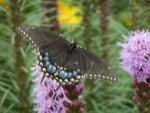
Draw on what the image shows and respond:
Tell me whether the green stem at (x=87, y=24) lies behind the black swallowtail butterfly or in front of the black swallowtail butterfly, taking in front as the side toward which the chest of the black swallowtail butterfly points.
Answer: in front

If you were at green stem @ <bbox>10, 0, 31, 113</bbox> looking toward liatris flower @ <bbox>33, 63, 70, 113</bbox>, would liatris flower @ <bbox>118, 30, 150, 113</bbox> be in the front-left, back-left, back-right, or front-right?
front-left

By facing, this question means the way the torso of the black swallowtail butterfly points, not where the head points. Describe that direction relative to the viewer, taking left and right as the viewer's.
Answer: facing away from the viewer and to the right of the viewer

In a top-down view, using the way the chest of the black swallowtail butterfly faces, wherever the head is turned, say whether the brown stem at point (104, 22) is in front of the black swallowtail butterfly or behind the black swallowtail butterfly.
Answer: in front

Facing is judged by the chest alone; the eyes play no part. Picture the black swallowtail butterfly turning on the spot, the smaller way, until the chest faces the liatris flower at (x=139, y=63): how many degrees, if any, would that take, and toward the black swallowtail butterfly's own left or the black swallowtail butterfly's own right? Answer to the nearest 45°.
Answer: approximately 45° to the black swallowtail butterfly's own right

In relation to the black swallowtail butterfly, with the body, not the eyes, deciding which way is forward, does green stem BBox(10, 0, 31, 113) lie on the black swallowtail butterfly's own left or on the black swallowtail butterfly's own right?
on the black swallowtail butterfly's own left

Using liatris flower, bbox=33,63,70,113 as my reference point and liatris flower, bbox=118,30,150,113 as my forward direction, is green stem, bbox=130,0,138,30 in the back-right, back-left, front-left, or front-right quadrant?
front-left
